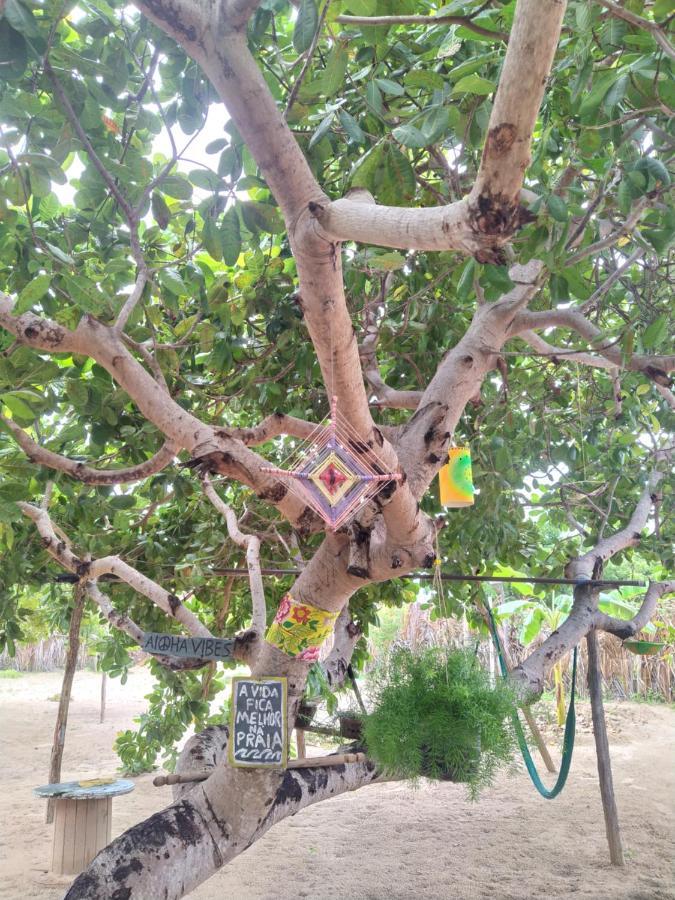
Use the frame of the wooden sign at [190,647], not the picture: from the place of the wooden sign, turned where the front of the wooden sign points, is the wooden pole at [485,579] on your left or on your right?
on your left

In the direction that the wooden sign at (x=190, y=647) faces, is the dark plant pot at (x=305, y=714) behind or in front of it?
behind

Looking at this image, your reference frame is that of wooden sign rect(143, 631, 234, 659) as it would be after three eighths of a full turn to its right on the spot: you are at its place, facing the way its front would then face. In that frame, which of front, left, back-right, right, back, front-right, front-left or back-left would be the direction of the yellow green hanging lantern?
back-right

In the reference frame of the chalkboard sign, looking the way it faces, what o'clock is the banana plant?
The banana plant is roughly at 7 o'clock from the chalkboard sign.

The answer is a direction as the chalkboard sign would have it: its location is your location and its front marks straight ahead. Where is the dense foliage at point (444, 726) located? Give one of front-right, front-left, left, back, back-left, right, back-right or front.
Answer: left

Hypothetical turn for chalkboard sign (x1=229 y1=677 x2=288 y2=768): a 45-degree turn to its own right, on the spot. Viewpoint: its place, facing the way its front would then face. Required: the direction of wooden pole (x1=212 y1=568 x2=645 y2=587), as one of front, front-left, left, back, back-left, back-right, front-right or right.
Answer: back

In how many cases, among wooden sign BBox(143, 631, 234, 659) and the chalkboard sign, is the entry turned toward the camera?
2

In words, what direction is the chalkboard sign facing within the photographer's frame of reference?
facing the viewer

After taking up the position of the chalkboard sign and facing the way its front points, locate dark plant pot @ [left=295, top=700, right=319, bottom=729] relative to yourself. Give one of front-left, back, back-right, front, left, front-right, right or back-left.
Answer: back

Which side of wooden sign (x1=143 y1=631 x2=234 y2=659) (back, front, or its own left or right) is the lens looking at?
front

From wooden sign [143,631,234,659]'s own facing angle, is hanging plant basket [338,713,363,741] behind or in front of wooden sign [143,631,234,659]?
behind
